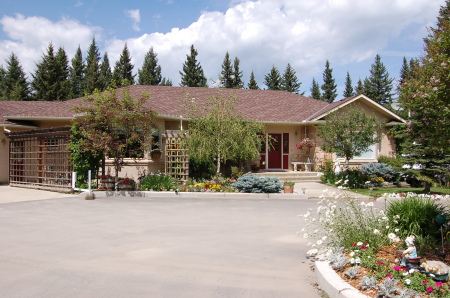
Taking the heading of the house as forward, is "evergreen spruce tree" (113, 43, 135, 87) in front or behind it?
behind

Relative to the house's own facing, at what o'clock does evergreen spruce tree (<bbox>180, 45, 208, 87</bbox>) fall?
The evergreen spruce tree is roughly at 6 o'clock from the house.

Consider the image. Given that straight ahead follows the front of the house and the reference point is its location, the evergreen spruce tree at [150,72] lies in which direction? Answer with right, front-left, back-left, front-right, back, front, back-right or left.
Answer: back

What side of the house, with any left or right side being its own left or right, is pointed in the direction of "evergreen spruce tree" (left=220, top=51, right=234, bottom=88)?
back

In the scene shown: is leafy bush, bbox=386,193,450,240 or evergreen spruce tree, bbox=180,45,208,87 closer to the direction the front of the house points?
the leafy bush

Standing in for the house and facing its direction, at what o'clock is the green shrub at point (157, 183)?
The green shrub is roughly at 12 o'clock from the house.

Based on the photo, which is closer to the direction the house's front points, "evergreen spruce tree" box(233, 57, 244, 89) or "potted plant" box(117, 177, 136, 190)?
the potted plant

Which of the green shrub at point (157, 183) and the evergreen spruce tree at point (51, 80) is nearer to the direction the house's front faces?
the green shrub

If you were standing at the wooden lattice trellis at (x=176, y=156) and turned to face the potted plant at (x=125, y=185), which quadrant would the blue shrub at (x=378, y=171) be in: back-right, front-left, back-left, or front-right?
back-left

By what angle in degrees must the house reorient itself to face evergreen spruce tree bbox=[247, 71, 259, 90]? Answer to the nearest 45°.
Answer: approximately 180°

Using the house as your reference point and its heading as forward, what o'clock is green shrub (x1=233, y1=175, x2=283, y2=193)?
The green shrub is roughly at 11 o'clock from the house.

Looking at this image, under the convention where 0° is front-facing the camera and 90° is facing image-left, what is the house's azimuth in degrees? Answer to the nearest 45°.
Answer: approximately 0°
